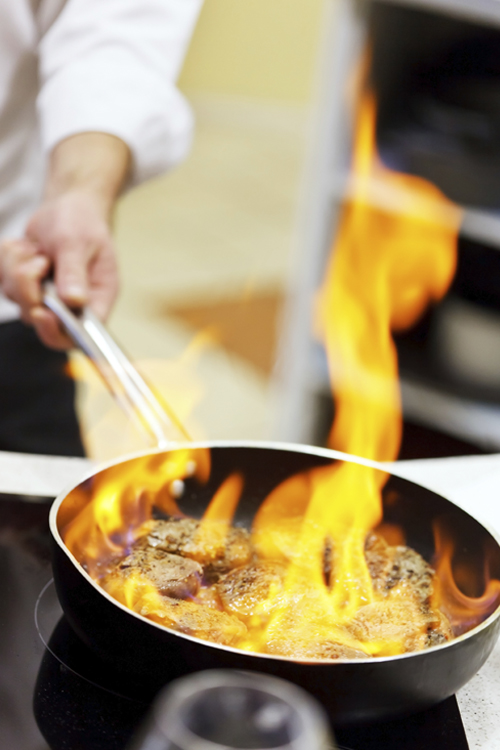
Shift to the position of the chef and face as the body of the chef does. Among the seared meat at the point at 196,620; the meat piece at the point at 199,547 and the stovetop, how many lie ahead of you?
3

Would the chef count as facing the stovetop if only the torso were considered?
yes

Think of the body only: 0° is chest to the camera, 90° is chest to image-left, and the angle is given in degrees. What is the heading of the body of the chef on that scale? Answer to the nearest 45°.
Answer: approximately 0°

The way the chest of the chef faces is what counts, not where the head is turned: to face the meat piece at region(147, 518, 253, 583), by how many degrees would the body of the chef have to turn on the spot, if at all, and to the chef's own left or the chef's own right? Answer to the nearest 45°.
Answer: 0° — they already face it

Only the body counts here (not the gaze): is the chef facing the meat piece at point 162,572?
yes
